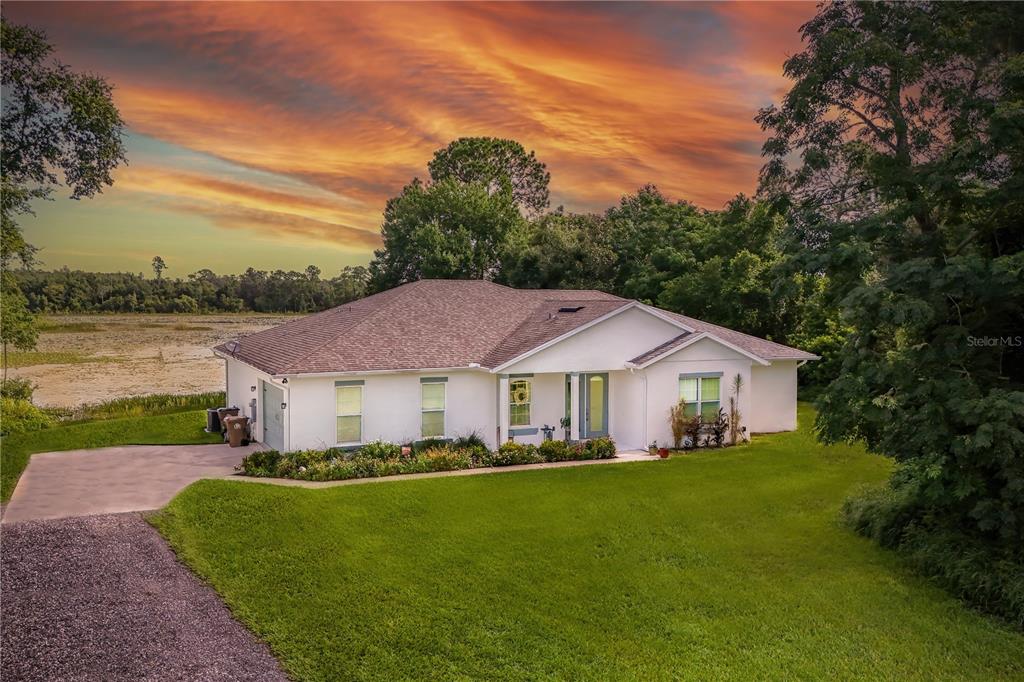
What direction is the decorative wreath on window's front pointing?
toward the camera

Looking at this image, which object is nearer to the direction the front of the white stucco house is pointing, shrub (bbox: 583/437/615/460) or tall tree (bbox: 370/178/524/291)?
the shrub

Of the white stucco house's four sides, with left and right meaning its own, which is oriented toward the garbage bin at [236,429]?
right

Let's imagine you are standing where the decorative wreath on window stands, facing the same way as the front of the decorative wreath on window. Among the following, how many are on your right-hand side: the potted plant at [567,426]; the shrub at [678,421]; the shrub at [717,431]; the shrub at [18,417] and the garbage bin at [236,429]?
2

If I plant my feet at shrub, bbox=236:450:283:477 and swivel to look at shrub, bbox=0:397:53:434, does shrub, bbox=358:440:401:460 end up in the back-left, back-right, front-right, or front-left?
back-right

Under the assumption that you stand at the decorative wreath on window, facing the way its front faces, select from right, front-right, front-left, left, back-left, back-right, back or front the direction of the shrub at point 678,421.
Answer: left

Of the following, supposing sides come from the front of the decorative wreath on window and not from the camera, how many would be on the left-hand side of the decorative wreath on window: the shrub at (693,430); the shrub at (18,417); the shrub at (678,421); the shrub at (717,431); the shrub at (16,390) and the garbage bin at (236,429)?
3

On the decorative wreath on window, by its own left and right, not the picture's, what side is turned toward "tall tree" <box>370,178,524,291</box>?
back

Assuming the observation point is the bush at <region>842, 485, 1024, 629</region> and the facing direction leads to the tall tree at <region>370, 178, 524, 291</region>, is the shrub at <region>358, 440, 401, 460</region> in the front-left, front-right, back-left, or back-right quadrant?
front-left

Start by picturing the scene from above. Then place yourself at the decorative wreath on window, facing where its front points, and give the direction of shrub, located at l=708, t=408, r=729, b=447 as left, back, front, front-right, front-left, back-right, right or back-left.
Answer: left

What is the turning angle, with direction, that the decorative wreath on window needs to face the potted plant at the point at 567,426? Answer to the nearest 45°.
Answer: approximately 90° to its left

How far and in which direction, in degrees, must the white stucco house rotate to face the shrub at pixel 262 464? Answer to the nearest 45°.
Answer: approximately 45° to its right

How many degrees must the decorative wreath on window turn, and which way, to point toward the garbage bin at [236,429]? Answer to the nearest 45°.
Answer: approximately 90° to its right
